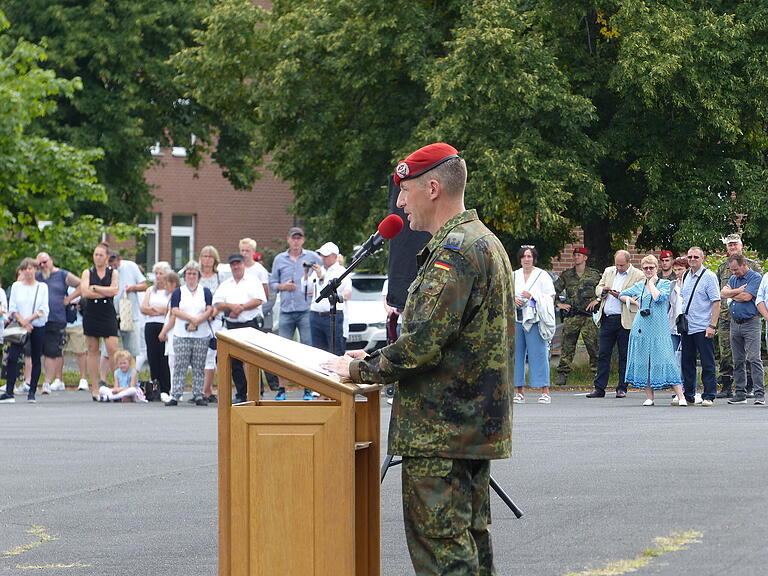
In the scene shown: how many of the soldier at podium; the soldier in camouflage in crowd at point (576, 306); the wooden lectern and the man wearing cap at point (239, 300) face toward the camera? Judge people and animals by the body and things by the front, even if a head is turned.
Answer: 2

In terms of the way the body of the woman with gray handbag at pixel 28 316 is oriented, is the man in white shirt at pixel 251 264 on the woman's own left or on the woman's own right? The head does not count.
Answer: on the woman's own left

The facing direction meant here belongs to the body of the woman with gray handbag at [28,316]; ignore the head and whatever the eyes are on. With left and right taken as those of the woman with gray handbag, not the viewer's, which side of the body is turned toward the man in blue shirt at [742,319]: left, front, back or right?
left

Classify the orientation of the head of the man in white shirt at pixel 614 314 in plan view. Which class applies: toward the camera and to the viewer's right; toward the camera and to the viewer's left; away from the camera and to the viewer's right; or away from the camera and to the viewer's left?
toward the camera and to the viewer's left

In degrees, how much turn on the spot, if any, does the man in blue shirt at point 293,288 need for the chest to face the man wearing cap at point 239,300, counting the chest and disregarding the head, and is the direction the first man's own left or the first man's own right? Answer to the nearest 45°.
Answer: approximately 45° to the first man's own right

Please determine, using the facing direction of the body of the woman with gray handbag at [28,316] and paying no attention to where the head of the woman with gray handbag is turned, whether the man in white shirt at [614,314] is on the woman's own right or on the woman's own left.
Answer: on the woman's own left

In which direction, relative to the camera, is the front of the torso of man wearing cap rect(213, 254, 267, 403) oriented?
toward the camera

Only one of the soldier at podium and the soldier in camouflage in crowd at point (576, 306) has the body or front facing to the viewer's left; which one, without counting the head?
the soldier at podium

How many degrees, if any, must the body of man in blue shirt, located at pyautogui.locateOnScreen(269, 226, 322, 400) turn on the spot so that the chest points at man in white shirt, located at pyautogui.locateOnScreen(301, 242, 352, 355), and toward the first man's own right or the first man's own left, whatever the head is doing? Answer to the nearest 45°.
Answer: approximately 45° to the first man's own left
